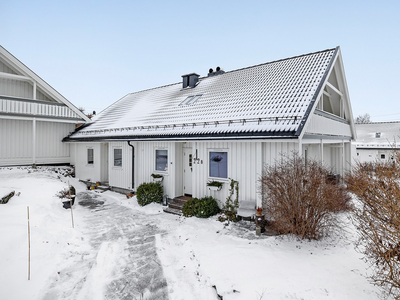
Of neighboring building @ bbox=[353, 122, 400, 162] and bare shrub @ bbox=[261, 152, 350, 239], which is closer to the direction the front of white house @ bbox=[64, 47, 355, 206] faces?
the bare shrub

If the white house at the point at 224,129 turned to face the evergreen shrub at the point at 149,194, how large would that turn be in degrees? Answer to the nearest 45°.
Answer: approximately 45° to its right

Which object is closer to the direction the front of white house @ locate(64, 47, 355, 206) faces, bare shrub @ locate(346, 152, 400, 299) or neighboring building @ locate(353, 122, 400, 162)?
the bare shrub

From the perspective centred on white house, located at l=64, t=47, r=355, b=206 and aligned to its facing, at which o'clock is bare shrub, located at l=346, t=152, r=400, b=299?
The bare shrub is roughly at 10 o'clock from the white house.

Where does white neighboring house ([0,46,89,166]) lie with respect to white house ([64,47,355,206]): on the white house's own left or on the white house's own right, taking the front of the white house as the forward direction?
on the white house's own right

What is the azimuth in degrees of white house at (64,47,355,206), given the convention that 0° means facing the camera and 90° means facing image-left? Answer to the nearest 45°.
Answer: approximately 45°

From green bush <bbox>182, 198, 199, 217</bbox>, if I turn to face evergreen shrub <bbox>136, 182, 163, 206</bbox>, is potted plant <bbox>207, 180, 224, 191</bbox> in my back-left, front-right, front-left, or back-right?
back-right

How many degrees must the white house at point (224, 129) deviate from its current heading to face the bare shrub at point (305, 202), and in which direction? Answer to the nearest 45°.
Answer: approximately 45° to its left
